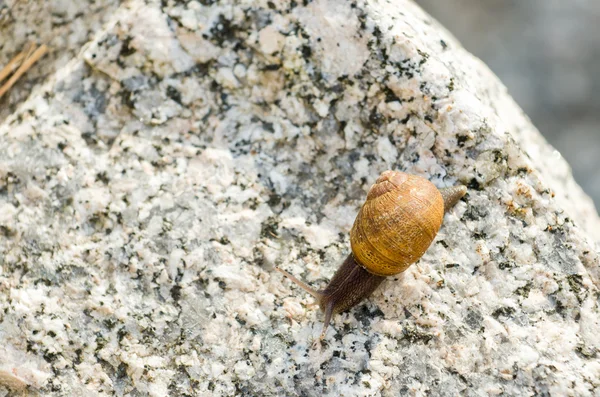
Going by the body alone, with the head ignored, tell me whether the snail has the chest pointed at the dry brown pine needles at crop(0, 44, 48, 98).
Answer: no
